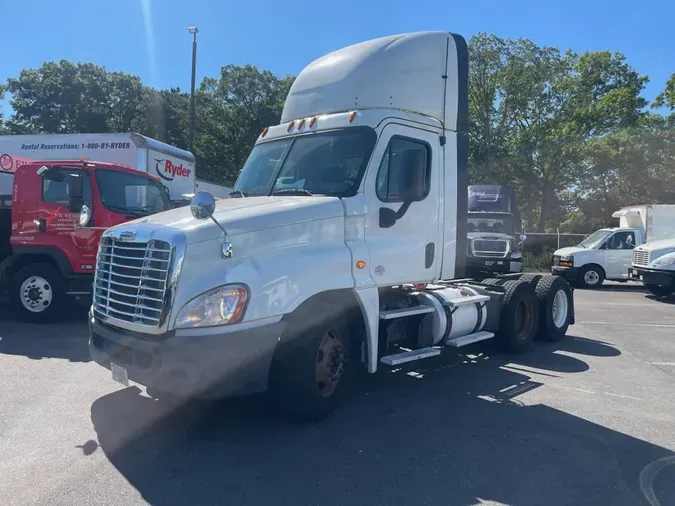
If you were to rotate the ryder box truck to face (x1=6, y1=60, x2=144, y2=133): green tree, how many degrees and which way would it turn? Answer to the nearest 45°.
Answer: approximately 135° to its left

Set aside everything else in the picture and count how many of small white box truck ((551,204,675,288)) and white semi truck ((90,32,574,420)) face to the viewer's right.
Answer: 0

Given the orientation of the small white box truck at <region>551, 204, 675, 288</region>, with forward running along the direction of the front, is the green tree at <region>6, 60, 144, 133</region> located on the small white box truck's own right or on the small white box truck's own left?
on the small white box truck's own right

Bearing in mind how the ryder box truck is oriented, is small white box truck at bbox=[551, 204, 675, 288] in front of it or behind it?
in front

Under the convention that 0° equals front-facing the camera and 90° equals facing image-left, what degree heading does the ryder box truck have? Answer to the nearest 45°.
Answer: approximately 315°

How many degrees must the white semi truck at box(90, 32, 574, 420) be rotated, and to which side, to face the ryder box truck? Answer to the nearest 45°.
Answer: approximately 90° to its right

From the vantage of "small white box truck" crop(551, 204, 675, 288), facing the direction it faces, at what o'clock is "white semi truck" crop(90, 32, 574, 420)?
"white semi truck" crop(90, 32, 574, 420) is roughly at 11 o'clock from "small white box truck" crop(551, 204, 675, 288).

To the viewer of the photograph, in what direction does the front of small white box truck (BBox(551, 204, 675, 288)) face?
facing the viewer and to the left of the viewer

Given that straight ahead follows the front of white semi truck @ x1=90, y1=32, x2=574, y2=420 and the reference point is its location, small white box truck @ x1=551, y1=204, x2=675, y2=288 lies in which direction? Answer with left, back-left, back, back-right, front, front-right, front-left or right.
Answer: back

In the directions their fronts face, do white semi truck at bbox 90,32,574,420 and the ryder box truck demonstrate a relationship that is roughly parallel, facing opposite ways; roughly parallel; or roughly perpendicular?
roughly perpendicular

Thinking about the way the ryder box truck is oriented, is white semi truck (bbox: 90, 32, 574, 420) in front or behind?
in front

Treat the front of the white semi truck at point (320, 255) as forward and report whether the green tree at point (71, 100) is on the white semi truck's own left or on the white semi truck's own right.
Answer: on the white semi truck's own right

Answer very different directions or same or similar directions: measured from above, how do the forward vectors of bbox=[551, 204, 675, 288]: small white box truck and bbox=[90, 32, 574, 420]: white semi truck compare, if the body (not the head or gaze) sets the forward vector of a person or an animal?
same or similar directions

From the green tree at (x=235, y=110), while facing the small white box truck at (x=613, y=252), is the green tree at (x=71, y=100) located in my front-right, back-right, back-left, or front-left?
back-right

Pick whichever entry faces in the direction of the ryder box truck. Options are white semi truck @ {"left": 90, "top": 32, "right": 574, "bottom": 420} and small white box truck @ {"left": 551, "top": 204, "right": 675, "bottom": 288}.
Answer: small white box truck @ {"left": 551, "top": 204, "right": 675, "bottom": 288}

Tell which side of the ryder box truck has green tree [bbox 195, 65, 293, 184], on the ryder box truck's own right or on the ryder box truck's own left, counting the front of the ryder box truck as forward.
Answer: on the ryder box truck's own left
